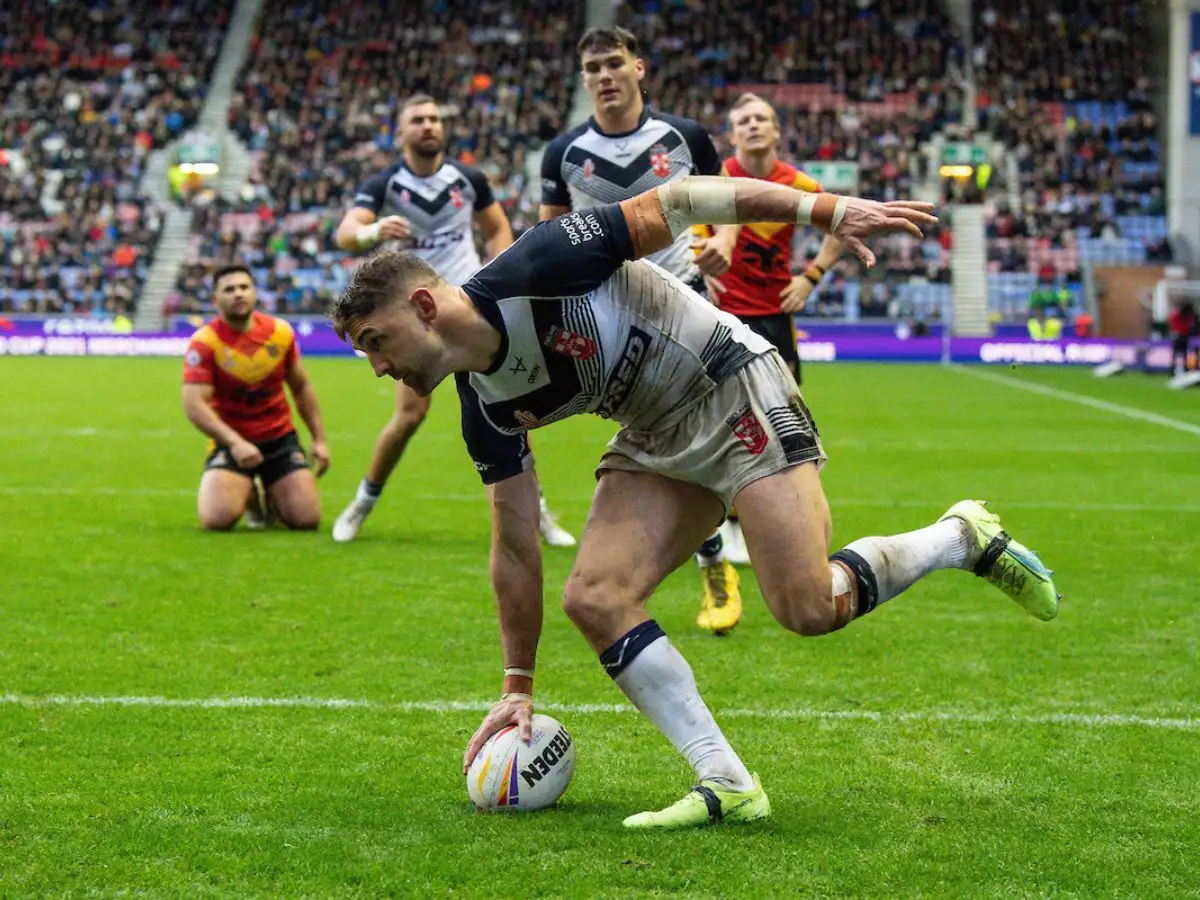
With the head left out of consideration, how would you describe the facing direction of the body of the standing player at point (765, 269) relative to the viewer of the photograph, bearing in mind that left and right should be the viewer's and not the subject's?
facing the viewer

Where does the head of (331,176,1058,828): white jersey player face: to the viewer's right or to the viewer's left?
to the viewer's left

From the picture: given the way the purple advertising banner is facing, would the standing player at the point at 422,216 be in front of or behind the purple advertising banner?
in front

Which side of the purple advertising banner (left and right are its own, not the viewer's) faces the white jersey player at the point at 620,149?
front

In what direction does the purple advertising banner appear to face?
toward the camera

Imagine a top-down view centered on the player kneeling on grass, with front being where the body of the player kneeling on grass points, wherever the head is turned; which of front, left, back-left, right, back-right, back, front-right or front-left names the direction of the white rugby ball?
front

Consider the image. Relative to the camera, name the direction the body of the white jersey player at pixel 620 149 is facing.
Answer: toward the camera

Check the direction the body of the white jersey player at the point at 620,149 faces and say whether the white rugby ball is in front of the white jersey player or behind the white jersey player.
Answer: in front

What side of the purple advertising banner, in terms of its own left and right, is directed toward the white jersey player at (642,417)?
front

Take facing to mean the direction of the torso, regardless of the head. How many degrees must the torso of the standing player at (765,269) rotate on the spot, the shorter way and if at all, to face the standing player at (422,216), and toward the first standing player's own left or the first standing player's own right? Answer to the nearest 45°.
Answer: approximately 135° to the first standing player's own right

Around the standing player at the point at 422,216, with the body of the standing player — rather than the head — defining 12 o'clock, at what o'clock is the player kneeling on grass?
The player kneeling on grass is roughly at 3 o'clock from the standing player.

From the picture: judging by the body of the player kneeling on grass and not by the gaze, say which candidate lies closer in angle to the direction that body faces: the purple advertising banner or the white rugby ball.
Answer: the white rugby ball

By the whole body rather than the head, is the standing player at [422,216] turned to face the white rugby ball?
yes
